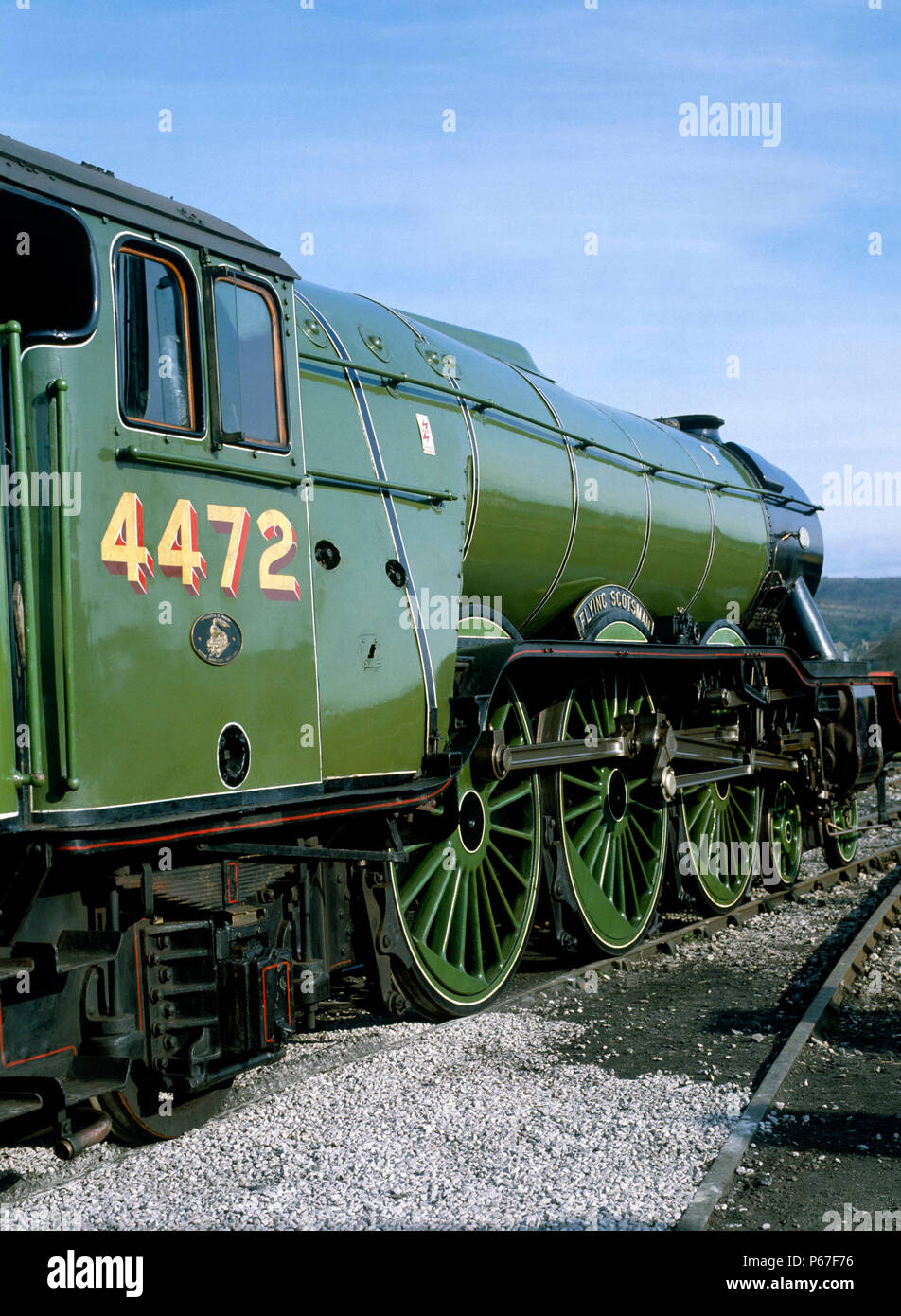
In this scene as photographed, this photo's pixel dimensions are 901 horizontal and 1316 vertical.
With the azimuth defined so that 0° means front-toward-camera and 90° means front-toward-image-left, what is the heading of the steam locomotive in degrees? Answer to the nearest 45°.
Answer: approximately 225°
